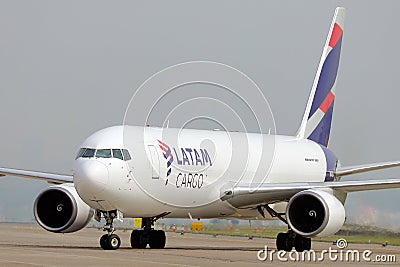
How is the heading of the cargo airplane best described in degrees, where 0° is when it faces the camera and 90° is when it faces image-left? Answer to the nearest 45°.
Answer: approximately 45°
